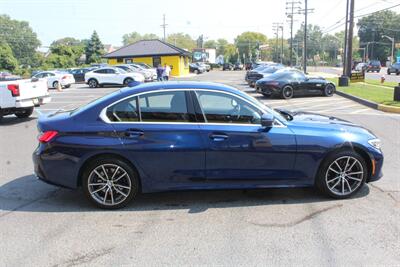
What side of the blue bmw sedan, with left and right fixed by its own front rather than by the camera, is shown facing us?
right

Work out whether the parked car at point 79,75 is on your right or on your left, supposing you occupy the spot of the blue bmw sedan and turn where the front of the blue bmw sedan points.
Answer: on your left

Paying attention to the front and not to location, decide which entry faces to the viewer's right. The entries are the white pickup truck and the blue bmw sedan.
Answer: the blue bmw sedan

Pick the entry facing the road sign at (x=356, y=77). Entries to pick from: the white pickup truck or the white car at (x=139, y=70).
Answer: the white car

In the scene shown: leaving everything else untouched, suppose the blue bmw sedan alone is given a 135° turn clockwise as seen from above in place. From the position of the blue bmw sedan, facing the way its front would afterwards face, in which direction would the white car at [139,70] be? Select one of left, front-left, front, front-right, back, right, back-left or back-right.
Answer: back-right

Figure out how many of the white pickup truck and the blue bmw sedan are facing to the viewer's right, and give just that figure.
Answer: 1

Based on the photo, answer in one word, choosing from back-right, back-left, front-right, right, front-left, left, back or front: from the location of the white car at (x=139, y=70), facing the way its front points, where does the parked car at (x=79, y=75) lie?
back

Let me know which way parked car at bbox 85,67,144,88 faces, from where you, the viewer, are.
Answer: facing the viewer and to the right of the viewer

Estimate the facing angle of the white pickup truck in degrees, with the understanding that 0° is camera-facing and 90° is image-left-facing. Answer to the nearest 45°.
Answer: approximately 135°

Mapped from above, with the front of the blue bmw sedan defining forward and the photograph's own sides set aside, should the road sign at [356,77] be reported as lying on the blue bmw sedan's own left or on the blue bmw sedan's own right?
on the blue bmw sedan's own left

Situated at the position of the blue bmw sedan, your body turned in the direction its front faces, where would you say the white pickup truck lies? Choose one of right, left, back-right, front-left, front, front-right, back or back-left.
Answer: back-left
